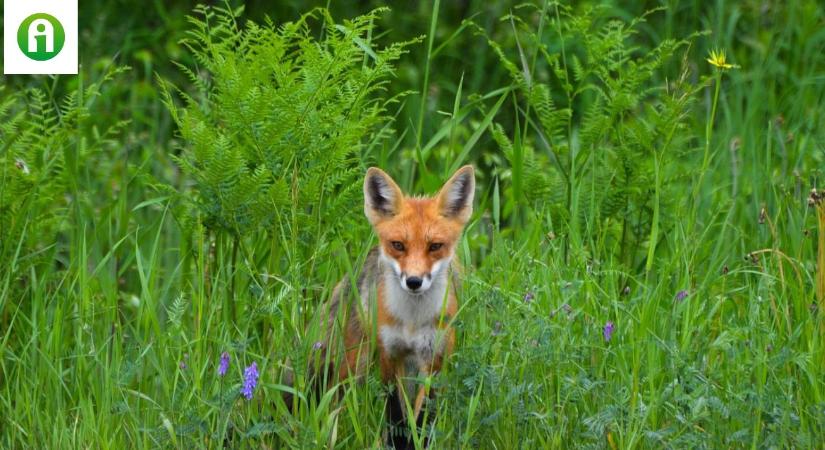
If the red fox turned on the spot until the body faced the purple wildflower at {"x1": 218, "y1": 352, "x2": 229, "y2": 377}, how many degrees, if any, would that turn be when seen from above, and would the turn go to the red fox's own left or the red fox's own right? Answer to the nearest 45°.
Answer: approximately 90° to the red fox's own right

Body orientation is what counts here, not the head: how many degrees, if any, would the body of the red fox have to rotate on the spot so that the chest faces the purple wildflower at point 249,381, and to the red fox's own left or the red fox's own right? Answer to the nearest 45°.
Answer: approximately 90° to the red fox's own right

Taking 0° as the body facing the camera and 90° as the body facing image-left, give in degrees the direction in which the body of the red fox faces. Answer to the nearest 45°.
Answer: approximately 315°
